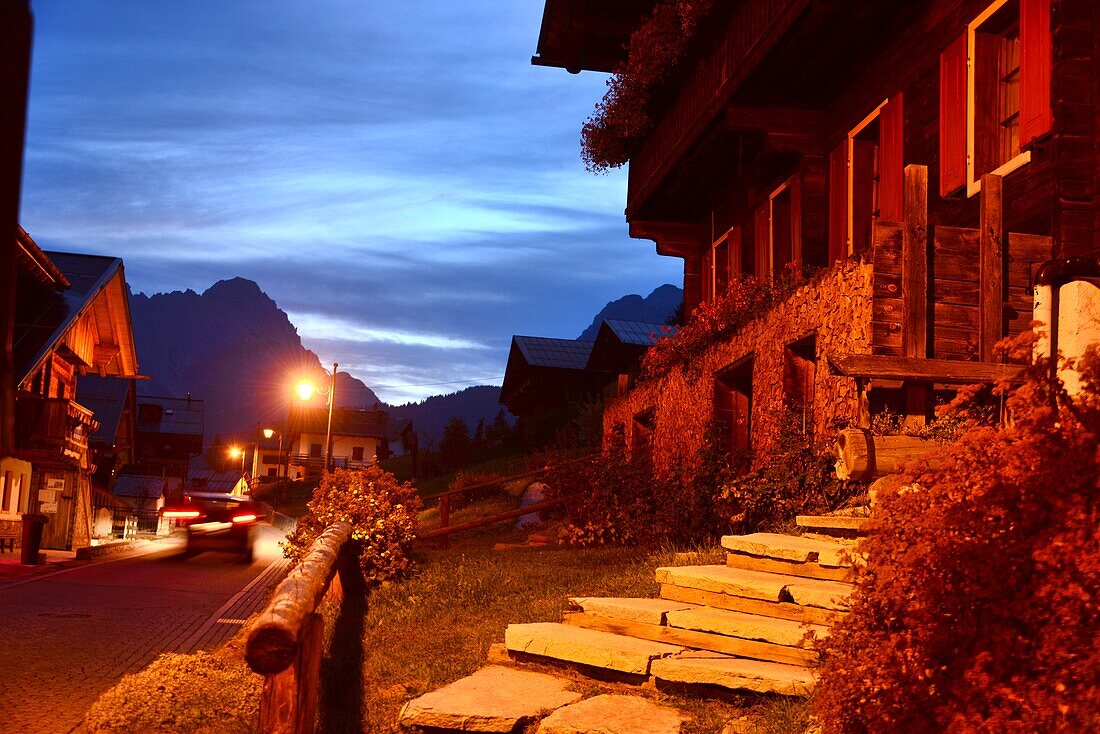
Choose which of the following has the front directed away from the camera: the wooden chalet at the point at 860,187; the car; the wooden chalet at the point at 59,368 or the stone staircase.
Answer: the car

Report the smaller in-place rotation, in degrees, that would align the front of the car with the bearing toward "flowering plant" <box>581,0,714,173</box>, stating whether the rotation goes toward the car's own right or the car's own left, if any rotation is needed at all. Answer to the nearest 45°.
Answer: approximately 135° to the car's own right

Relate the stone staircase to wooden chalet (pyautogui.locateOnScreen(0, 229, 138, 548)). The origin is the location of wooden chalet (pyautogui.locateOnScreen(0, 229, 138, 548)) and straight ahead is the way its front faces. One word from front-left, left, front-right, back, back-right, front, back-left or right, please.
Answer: front-right

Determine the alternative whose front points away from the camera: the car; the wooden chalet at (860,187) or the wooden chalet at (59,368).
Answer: the car

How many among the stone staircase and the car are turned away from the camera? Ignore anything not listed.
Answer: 1

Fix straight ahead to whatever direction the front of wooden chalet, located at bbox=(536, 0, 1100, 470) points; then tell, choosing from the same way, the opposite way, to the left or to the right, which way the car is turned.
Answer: to the right

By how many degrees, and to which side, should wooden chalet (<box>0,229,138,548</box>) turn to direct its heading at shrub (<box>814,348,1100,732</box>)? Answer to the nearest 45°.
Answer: approximately 45° to its right

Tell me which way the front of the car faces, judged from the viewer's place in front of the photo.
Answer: facing away from the viewer

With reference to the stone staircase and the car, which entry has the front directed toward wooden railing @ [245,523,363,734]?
the stone staircase

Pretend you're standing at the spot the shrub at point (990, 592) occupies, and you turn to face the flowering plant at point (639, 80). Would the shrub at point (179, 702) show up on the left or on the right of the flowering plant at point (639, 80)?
left

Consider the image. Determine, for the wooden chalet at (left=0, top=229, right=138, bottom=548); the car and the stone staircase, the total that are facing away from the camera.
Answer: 1

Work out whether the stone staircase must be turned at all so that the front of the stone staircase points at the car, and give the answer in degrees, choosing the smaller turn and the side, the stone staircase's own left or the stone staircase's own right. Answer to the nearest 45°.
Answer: approximately 90° to the stone staircase's own right

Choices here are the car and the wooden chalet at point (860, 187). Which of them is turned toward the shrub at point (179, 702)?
the wooden chalet
